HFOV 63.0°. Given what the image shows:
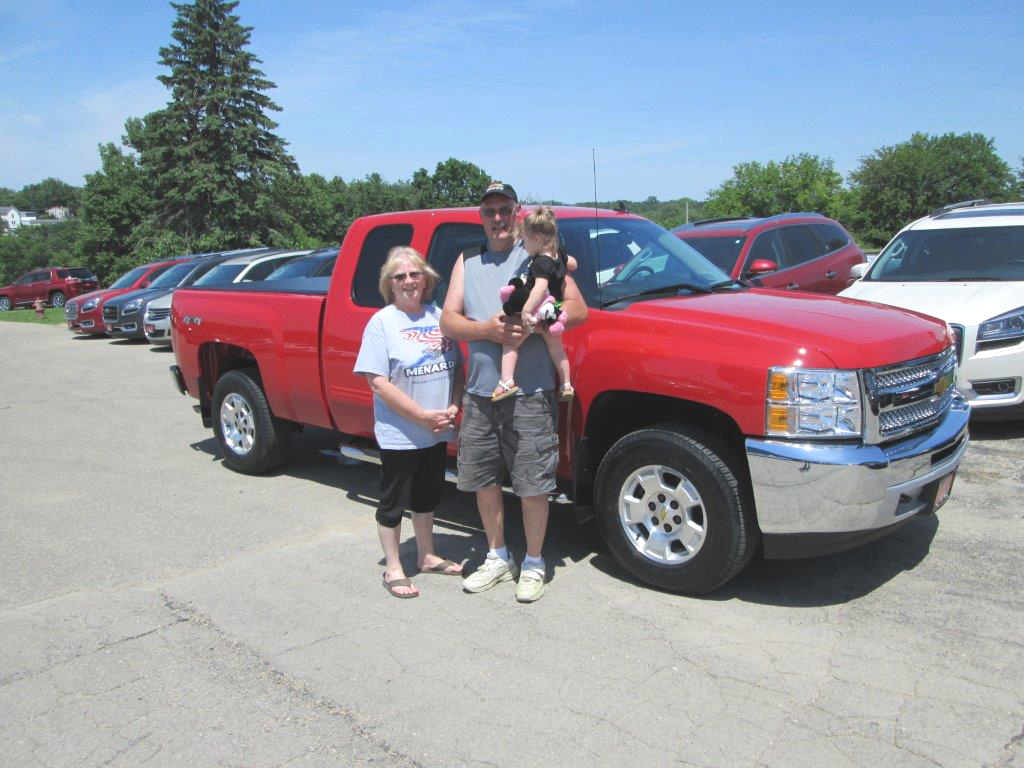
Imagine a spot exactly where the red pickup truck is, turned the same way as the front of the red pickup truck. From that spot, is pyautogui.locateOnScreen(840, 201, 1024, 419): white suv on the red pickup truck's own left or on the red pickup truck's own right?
on the red pickup truck's own left

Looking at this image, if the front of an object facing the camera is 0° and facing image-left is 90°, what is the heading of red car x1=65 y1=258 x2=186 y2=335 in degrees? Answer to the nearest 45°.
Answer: approximately 45°

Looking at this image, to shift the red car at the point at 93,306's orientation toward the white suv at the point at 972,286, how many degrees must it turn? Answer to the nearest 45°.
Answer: approximately 90° to its left

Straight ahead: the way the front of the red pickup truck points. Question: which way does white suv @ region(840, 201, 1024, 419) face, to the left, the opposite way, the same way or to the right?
to the right

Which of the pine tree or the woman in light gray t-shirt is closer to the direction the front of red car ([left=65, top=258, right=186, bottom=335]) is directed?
the woman in light gray t-shirt

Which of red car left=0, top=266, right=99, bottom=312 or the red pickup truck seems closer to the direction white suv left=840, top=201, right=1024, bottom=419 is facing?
the red pickup truck

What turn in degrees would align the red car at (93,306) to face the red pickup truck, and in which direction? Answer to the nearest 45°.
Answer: approximately 45° to its left

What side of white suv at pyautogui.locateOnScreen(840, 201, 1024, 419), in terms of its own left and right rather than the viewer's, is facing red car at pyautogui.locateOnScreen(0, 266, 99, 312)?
right

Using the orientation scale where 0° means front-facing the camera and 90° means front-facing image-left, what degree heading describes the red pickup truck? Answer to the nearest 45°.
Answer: approximately 315°

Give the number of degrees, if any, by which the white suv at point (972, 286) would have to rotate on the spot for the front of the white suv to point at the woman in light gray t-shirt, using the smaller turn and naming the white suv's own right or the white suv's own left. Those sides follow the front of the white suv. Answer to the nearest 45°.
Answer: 0° — it already faces them

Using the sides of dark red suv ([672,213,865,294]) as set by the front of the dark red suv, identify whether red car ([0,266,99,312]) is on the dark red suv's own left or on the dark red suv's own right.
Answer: on the dark red suv's own right

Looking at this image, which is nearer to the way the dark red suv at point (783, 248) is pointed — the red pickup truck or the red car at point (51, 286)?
the red pickup truck
